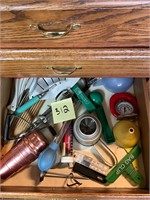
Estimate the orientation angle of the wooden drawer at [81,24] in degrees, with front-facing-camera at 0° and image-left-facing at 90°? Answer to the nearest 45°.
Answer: approximately 0°

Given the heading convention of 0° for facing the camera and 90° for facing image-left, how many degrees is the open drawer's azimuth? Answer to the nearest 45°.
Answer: approximately 0°

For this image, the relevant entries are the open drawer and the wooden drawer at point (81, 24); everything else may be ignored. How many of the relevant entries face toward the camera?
2
